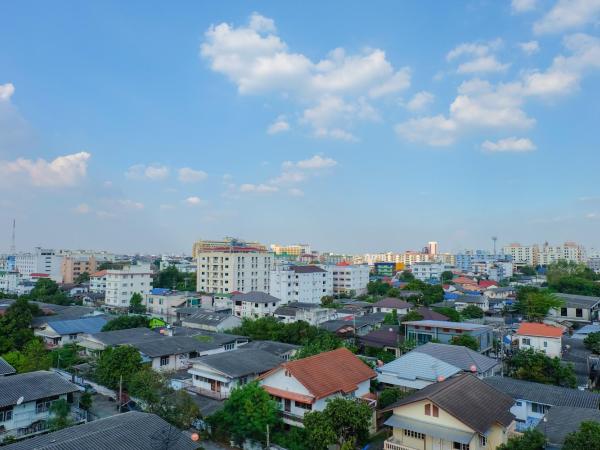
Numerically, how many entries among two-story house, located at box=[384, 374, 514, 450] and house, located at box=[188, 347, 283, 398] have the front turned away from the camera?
0

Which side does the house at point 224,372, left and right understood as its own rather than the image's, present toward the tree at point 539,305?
back

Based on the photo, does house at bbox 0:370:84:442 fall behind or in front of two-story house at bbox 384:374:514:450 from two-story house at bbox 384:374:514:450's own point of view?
in front

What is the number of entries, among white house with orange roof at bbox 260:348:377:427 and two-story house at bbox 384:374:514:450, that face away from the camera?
0

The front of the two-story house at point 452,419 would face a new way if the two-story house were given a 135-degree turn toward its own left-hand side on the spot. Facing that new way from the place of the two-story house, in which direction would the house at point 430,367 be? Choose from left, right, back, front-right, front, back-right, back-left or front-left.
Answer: left

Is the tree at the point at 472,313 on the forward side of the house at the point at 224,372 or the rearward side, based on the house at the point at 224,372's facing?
on the rearward side

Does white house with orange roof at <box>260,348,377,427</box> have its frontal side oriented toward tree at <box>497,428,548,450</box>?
no

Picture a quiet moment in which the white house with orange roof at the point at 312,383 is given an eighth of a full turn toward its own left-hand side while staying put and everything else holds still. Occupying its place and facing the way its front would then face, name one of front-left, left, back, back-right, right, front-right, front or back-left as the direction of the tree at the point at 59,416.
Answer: right

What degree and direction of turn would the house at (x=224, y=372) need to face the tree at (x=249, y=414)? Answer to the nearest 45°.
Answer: approximately 45° to its left

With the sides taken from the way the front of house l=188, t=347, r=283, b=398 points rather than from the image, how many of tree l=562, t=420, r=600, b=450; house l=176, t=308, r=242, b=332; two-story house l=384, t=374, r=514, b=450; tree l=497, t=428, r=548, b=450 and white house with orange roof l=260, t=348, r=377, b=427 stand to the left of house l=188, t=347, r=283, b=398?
4

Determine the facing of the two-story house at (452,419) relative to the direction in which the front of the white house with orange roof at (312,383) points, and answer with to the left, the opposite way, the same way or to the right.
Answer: the same way

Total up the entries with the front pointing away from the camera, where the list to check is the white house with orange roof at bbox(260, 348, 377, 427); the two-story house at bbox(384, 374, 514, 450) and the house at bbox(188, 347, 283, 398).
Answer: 0

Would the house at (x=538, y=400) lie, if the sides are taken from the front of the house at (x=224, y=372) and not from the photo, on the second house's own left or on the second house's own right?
on the second house's own left

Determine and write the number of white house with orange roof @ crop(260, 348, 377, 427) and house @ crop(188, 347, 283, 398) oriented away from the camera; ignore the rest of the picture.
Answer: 0

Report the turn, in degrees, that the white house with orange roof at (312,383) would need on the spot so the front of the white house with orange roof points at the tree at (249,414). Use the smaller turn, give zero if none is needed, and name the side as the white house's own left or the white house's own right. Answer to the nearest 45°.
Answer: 0° — it already faces it

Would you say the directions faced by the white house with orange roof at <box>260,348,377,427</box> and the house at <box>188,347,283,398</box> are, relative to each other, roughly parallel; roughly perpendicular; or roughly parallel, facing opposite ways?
roughly parallel

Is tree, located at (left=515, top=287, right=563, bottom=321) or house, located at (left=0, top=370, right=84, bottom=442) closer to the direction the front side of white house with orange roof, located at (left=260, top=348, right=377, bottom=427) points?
the house

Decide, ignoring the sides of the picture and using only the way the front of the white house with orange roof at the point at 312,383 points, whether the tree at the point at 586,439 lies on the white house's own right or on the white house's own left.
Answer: on the white house's own left

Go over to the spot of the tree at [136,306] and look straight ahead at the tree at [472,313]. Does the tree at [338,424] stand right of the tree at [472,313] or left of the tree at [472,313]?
right

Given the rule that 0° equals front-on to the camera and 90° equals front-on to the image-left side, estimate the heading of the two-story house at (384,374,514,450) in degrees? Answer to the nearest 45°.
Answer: approximately 45°
